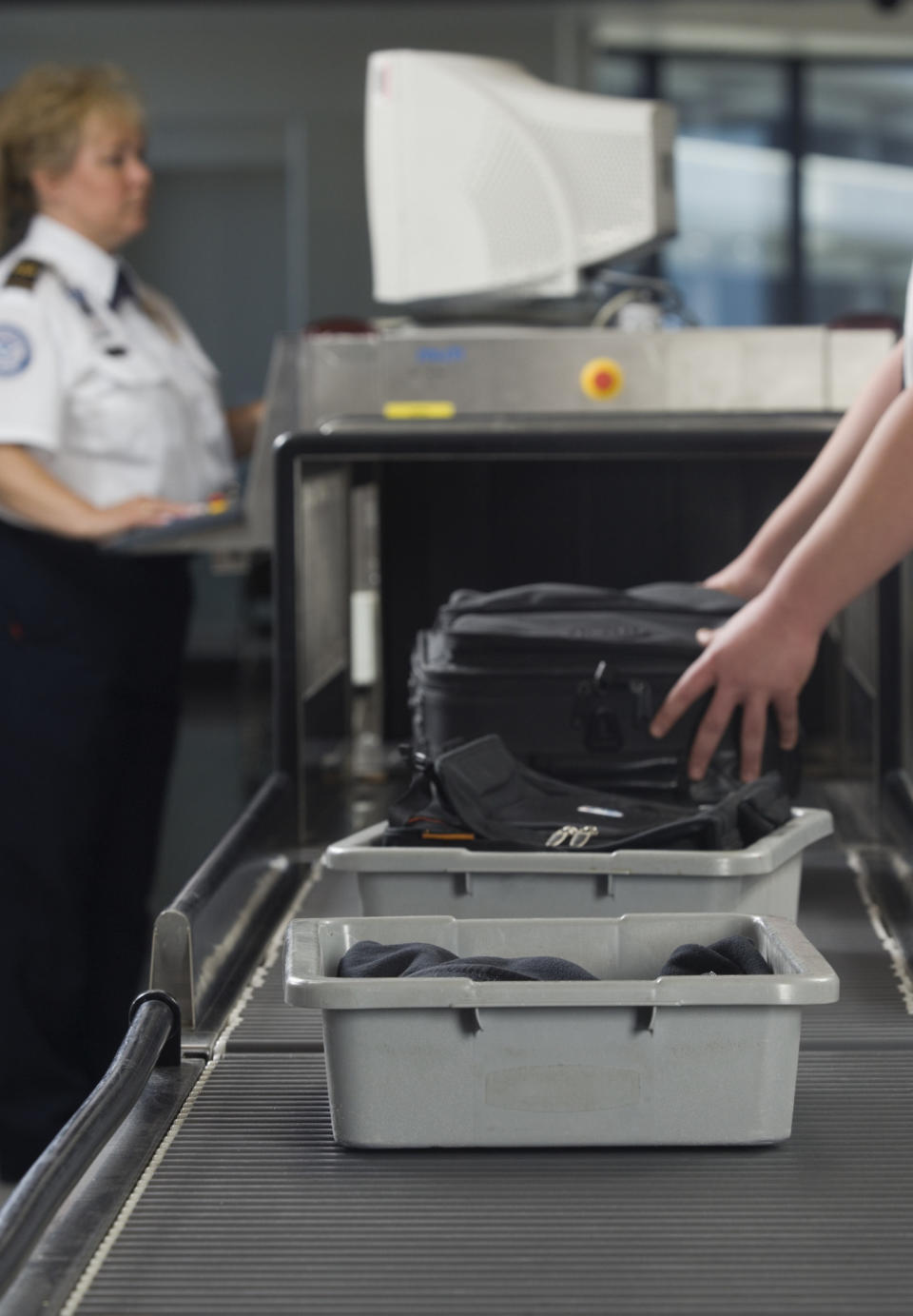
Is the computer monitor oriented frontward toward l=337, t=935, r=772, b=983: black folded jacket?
no

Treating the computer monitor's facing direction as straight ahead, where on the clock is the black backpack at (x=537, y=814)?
The black backpack is roughly at 9 o'clock from the computer monitor.

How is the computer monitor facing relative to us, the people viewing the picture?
facing to the left of the viewer

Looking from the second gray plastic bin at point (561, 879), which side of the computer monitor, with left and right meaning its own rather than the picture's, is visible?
left

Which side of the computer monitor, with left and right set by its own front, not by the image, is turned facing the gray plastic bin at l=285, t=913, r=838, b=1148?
left

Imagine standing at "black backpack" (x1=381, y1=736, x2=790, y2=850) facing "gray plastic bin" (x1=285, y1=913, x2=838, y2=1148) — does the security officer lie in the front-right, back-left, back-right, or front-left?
back-right

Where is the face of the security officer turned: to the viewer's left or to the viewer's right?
to the viewer's right
